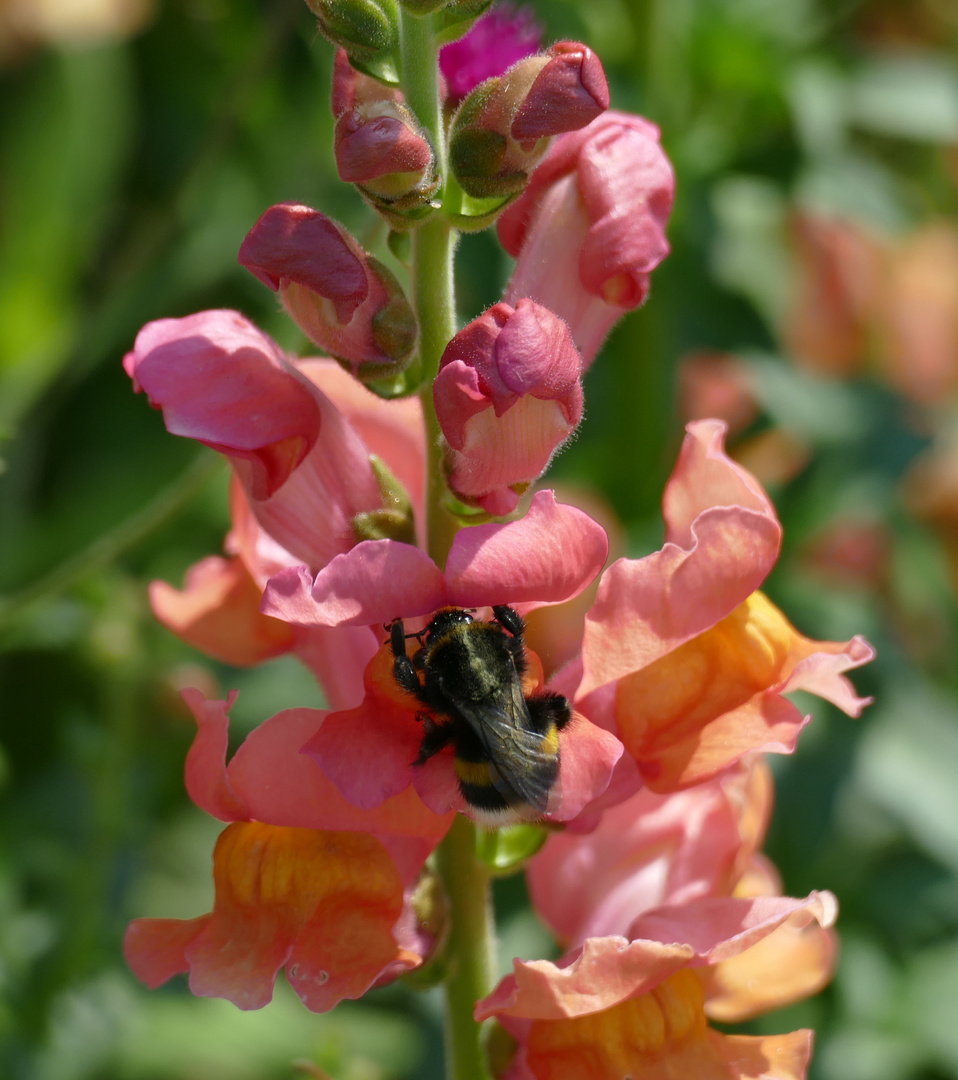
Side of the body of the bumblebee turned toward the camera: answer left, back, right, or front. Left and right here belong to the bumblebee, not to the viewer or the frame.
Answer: back
